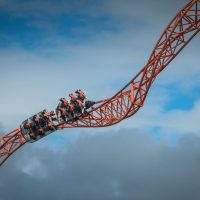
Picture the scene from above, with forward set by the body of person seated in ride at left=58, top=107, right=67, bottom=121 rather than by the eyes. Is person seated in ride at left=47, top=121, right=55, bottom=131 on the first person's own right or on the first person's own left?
on the first person's own right

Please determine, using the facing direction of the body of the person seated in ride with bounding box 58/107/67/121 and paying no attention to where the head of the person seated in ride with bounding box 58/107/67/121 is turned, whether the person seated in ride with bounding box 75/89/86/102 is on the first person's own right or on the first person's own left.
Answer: on the first person's own left

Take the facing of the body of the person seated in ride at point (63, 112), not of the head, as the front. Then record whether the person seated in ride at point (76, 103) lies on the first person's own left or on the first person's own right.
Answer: on the first person's own left

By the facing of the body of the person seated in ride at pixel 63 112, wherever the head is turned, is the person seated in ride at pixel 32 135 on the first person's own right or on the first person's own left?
on the first person's own right

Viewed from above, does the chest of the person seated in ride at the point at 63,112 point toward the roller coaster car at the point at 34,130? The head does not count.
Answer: no

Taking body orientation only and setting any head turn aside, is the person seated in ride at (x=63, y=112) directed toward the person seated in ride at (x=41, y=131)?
no
